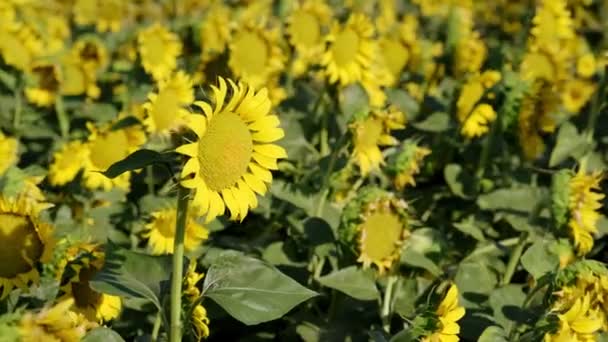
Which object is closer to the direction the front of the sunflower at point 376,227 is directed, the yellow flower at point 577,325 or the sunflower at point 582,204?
the yellow flower

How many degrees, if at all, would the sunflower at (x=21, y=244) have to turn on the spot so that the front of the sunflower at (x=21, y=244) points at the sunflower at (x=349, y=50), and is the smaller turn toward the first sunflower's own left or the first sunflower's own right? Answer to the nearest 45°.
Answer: approximately 135° to the first sunflower's own left

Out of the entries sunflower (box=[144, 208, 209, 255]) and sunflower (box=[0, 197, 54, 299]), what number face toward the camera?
2

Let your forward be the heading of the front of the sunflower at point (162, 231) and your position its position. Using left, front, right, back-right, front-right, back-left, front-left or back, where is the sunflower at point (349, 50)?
back-left

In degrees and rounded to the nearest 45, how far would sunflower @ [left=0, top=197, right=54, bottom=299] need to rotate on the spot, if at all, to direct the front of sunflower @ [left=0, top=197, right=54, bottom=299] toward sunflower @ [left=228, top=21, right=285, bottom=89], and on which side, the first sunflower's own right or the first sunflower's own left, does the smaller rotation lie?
approximately 135° to the first sunflower's own left

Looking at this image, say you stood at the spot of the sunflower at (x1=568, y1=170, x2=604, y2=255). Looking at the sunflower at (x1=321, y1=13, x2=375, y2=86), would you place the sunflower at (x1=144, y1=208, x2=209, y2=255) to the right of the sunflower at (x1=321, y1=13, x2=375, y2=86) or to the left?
left

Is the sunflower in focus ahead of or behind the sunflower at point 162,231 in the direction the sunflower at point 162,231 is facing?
ahead

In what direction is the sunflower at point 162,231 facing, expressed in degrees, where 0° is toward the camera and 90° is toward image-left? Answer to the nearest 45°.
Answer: approximately 0°

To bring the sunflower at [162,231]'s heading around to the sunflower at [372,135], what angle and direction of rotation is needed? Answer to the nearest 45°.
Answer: approximately 90° to its left

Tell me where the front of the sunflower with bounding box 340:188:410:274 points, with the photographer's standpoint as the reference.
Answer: facing the viewer and to the right of the viewer

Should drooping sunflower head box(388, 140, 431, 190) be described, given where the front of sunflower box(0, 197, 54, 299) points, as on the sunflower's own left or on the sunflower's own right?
on the sunflower's own left

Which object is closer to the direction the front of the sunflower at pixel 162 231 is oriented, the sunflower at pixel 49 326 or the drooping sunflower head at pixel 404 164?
the sunflower
